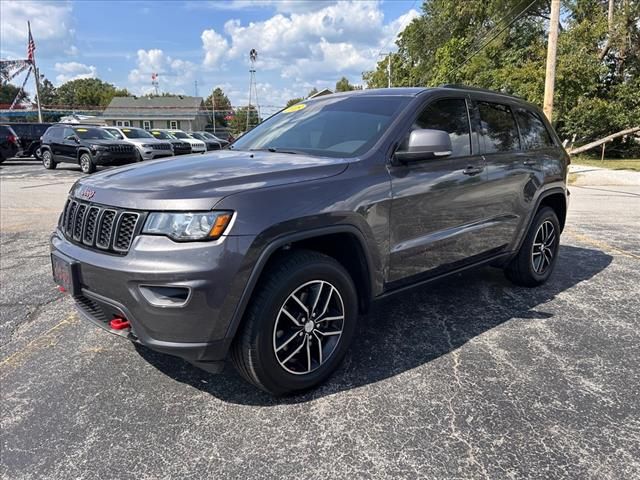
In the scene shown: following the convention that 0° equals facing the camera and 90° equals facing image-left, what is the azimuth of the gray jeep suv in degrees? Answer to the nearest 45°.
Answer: approximately 45°

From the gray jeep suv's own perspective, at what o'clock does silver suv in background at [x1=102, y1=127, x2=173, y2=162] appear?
The silver suv in background is roughly at 4 o'clock from the gray jeep suv.

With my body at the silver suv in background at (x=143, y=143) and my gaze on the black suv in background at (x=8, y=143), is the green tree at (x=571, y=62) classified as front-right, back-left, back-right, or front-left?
back-right

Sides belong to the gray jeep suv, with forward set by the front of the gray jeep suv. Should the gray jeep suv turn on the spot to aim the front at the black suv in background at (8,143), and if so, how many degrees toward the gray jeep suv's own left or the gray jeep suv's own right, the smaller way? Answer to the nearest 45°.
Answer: approximately 90° to the gray jeep suv's own right

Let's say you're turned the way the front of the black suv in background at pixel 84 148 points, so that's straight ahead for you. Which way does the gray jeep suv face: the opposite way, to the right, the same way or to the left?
to the right

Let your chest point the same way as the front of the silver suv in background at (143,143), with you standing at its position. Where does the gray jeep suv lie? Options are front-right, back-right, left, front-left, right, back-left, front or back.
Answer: front-right

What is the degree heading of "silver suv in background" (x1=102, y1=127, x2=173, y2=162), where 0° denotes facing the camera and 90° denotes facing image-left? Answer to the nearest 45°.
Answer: approximately 315°

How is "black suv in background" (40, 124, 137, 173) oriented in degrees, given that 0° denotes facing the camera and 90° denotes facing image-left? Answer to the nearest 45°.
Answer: approximately 315°

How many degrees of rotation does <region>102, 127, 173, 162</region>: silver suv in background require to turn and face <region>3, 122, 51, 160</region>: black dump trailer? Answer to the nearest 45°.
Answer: approximately 180°

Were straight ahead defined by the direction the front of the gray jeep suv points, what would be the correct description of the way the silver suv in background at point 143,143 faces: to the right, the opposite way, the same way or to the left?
to the left

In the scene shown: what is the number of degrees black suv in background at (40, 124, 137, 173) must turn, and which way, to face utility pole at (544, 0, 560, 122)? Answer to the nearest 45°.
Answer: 0° — it already faces it

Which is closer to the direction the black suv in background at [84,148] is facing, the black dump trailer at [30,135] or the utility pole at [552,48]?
the utility pole

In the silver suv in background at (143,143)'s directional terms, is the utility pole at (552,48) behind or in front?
in front
